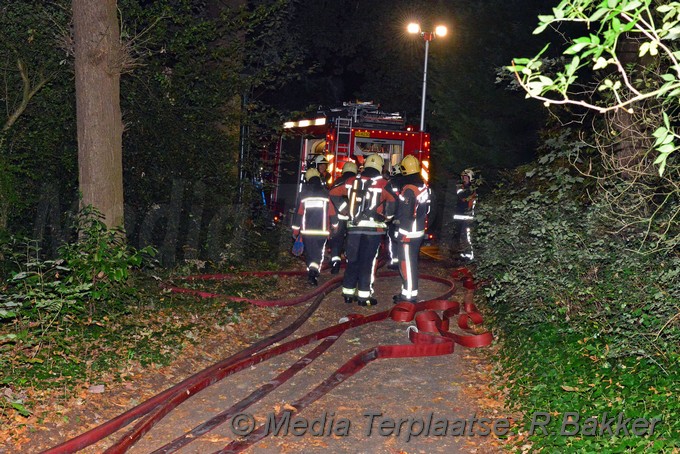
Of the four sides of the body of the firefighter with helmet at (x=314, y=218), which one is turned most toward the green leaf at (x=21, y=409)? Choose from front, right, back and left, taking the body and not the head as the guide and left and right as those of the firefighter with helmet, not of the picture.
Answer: back

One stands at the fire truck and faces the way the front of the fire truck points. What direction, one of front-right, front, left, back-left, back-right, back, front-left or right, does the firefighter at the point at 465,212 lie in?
back

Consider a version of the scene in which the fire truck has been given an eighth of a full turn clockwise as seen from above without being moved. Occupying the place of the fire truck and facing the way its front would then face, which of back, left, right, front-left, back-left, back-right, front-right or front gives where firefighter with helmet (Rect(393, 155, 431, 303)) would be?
back

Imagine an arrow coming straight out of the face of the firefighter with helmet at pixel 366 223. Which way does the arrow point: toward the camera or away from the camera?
away from the camera

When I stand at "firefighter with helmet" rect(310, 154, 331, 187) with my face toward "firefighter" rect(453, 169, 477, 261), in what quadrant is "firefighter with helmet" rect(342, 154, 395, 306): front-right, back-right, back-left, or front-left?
front-right

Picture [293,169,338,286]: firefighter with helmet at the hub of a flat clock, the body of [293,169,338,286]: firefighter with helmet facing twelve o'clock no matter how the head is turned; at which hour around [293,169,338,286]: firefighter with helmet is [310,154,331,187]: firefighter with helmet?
[310,154,331,187]: firefighter with helmet is roughly at 12 o'clock from [293,169,338,286]: firefighter with helmet.

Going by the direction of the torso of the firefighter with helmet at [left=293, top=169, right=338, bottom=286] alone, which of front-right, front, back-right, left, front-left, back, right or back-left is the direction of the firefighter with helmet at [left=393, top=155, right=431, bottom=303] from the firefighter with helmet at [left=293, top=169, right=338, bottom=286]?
back-right

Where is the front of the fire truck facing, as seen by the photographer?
facing away from the viewer and to the left of the viewer

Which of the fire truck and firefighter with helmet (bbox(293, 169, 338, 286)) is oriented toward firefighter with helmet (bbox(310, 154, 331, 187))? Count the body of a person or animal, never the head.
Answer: firefighter with helmet (bbox(293, 169, 338, 286))

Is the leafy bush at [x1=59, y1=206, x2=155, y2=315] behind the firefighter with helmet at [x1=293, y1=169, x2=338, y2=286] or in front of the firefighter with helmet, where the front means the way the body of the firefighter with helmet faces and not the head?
behind

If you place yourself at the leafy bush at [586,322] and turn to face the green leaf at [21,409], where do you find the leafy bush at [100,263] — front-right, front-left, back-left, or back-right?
front-right

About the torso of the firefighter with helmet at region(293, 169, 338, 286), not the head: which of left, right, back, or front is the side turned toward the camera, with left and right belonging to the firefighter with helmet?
back

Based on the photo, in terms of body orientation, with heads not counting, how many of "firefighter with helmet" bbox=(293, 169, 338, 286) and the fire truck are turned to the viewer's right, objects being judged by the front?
0

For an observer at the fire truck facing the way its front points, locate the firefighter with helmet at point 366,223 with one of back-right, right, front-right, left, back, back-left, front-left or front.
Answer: back-left
